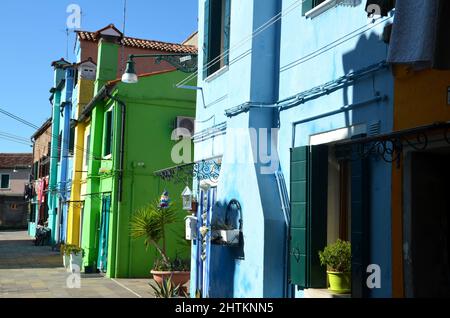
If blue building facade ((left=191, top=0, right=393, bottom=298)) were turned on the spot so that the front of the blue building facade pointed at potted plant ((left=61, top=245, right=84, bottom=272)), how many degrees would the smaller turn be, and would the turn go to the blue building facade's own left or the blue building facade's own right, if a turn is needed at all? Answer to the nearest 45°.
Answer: approximately 90° to the blue building facade's own right

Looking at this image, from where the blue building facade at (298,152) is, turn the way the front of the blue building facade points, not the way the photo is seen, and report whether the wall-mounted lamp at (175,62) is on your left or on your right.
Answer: on your right

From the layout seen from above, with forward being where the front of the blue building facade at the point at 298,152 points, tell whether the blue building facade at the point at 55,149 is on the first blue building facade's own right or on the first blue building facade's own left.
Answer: on the first blue building facade's own right

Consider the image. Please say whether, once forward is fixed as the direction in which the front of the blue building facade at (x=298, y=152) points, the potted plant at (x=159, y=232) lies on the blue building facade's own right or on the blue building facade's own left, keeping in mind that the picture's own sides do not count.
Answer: on the blue building facade's own right

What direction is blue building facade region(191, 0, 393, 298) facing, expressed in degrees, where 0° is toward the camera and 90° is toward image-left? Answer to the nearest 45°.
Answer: approximately 45°

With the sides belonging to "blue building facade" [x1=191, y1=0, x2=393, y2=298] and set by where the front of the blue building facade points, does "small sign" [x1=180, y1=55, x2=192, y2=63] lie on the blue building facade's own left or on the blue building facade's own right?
on the blue building facade's own right

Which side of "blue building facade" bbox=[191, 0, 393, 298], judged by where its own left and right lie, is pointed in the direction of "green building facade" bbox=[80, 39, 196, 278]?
right
